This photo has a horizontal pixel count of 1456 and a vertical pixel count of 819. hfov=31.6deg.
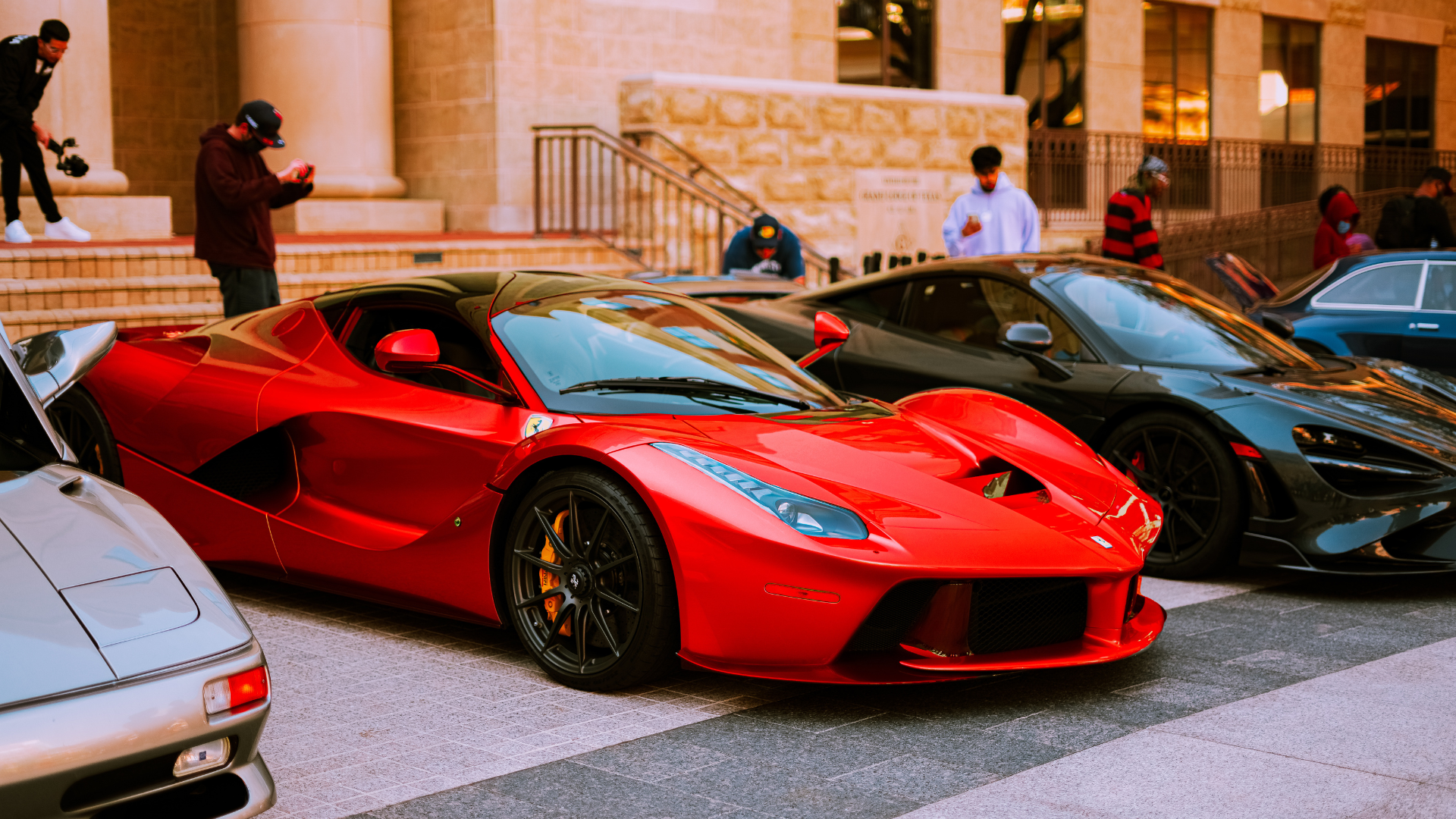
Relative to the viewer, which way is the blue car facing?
to the viewer's right

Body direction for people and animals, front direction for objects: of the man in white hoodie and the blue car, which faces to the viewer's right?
the blue car

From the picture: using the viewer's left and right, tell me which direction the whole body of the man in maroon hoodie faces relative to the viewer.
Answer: facing to the right of the viewer

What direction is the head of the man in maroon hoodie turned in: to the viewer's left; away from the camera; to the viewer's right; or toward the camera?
to the viewer's right

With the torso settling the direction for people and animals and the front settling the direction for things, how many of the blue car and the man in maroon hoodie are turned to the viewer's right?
2

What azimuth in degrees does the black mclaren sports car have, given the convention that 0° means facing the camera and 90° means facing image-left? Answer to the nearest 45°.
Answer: approximately 315°

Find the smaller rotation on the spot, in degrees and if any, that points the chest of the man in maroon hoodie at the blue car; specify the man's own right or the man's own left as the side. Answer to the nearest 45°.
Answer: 0° — they already face it

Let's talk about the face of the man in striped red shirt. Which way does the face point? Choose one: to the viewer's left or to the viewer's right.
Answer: to the viewer's right

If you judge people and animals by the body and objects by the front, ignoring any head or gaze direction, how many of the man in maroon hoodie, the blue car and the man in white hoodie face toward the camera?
1
